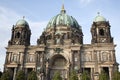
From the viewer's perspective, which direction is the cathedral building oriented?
toward the camera
